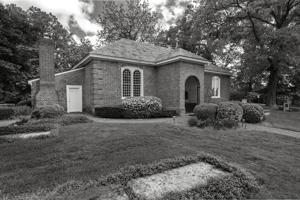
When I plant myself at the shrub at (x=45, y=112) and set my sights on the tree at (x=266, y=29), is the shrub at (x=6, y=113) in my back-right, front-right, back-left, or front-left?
back-left

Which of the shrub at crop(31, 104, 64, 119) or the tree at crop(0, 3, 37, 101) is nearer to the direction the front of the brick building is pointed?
the shrub

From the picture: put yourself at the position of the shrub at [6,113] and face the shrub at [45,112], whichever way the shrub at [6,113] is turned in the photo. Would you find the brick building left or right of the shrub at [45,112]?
left

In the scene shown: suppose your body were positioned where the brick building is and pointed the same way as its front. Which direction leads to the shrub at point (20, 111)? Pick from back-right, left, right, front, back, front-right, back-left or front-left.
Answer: back-right

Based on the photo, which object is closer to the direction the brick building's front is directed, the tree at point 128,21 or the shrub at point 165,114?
the shrub

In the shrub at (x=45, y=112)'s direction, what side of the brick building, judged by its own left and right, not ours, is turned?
right

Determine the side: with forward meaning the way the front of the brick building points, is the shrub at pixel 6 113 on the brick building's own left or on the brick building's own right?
on the brick building's own right

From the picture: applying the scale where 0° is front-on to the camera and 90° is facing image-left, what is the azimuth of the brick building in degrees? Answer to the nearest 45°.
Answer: approximately 315°

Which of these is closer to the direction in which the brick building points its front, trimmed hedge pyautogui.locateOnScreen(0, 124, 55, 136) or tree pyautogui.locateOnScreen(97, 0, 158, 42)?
the trimmed hedge

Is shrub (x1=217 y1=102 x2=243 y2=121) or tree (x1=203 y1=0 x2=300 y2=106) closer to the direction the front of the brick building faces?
the shrub
